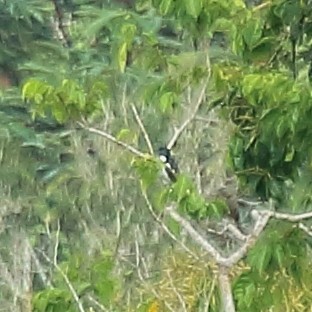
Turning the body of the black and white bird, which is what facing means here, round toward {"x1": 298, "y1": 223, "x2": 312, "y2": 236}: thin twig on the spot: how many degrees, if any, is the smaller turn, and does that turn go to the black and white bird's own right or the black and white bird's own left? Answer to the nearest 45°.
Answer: approximately 135° to the black and white bird's own left

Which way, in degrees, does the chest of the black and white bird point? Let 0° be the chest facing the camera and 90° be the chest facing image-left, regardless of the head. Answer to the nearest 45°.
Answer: approximately 90°
